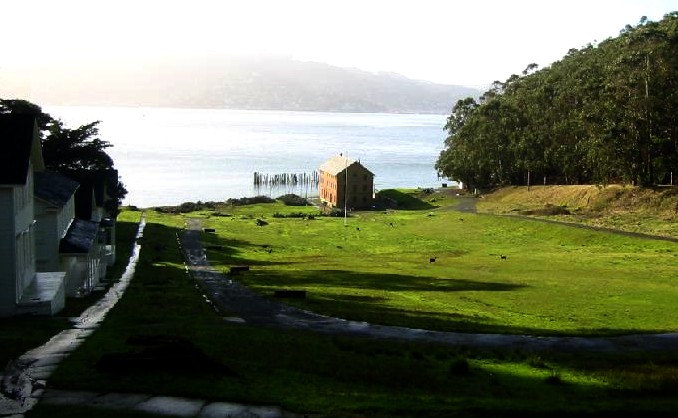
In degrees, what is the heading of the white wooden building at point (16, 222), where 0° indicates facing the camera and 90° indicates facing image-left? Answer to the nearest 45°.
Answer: approximately 270°
